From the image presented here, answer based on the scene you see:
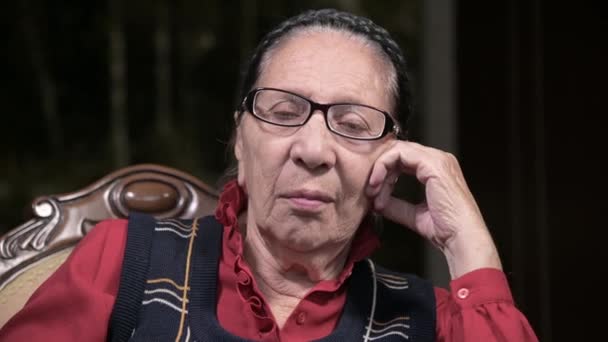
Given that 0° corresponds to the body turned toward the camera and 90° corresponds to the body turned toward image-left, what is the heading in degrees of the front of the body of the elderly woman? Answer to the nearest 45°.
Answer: approximately 0°

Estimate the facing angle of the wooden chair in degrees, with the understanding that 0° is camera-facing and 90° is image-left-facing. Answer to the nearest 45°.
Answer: approximately 0°
